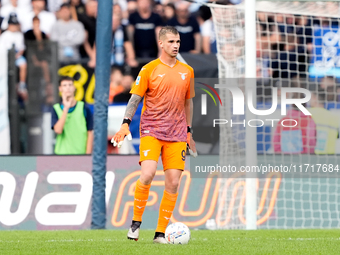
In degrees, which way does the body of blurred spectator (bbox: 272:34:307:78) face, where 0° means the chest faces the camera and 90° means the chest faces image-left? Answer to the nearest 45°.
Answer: approximately 0°

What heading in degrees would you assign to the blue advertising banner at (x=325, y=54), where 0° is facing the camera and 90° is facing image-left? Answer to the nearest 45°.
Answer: approximately 0°

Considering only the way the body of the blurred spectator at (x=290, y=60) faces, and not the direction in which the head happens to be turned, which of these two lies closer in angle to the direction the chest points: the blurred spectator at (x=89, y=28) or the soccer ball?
the soccer ball

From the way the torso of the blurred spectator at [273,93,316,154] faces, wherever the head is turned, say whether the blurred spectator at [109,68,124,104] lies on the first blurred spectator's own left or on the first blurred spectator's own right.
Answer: on the first blurred spectator's own right

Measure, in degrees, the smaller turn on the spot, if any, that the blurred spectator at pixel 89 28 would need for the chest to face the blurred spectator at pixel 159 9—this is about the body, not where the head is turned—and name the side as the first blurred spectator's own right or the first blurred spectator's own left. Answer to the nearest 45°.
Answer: approximately 90° to the first blurred spectator's own left

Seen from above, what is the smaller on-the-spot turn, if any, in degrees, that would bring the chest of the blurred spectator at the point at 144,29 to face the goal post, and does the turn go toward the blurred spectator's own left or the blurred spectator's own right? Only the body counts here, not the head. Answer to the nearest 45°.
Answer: approximately 45° to the blurred spectator's own left
